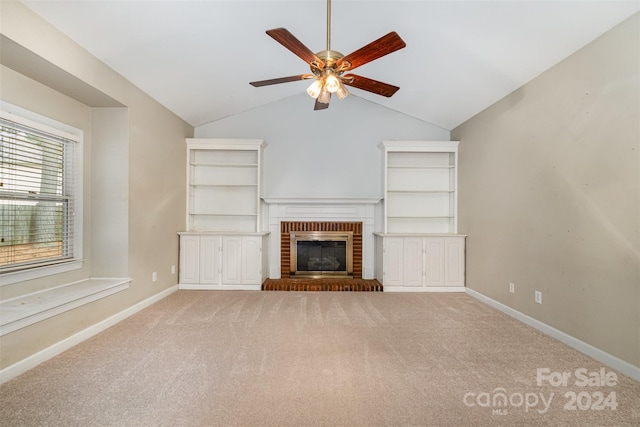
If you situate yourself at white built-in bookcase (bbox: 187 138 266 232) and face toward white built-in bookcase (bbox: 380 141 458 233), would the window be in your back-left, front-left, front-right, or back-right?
back-right

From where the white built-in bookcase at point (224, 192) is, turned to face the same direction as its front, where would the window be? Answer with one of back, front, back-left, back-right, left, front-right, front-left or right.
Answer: front-right

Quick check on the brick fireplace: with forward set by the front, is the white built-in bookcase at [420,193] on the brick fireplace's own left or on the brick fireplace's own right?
on the brick fireplace's own left

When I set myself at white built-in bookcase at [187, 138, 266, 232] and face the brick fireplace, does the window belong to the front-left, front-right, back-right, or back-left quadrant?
back-right

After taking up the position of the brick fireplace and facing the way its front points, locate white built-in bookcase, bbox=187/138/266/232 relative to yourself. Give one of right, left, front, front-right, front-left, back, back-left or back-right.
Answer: right

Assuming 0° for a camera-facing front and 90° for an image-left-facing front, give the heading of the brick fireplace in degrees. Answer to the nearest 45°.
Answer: approximately 0°

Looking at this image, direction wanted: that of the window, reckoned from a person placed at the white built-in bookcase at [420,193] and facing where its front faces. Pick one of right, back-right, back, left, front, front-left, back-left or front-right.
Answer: front-right

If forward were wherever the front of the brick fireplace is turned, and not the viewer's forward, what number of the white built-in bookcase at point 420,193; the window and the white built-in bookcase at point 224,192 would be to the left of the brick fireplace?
1

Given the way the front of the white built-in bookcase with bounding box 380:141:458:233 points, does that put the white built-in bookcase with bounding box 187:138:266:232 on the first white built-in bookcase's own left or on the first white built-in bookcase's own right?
on the first white built-in bookcase's own right

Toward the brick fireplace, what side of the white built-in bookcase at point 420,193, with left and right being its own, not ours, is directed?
right

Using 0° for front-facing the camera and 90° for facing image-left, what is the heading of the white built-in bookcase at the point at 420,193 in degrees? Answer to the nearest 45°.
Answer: approximately 0°

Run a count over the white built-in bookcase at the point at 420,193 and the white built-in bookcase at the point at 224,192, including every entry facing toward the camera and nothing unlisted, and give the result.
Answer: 2
